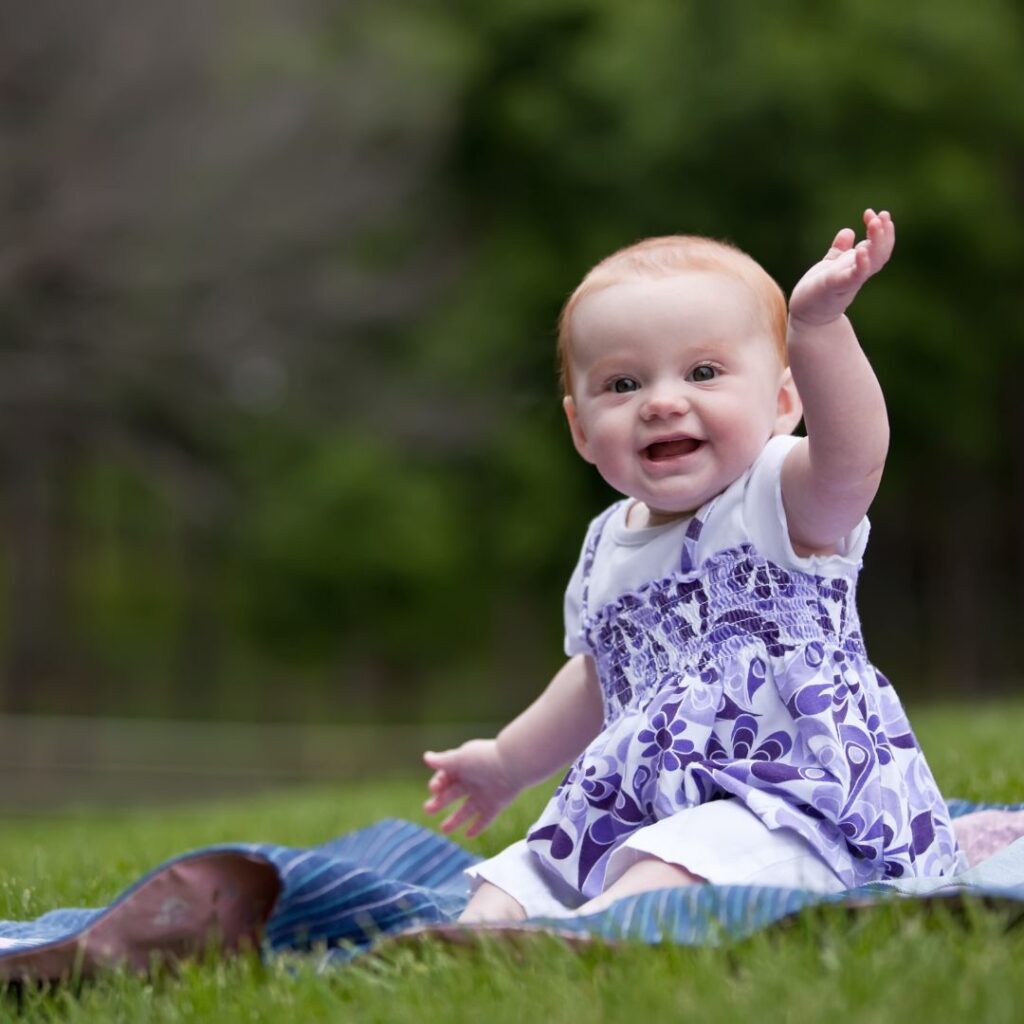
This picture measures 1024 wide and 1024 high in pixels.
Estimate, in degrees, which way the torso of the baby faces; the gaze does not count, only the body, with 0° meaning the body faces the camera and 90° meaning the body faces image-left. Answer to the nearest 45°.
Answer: approximately 45°
